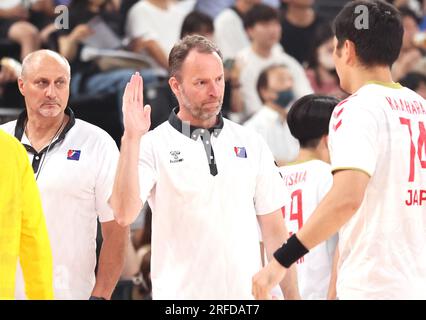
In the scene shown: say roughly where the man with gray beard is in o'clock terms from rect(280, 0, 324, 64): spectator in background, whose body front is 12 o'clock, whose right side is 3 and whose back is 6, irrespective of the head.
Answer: The man with gray beard is roughly at 12 o'clock from the spectator in background.

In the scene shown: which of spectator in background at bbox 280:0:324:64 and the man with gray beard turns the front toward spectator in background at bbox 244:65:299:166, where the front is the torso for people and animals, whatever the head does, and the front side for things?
spectator in background at bbox 280:0:324:64

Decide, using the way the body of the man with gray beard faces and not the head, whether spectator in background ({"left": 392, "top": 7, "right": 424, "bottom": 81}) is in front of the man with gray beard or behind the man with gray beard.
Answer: behind

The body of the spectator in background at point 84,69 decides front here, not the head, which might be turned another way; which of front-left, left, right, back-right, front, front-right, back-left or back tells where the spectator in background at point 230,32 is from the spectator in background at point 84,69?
left

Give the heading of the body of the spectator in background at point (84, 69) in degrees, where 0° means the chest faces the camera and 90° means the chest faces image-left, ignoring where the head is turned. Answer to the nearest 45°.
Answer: approximately 315°

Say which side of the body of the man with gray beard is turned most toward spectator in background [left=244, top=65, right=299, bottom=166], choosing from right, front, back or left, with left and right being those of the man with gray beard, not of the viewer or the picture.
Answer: back

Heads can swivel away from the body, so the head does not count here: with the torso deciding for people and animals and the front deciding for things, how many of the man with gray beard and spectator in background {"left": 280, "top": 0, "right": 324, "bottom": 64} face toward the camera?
2
